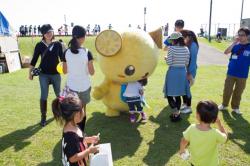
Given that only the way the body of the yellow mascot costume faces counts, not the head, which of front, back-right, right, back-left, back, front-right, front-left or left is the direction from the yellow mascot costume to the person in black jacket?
back-right

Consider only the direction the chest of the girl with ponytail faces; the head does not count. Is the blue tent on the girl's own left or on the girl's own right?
on the girl's own left

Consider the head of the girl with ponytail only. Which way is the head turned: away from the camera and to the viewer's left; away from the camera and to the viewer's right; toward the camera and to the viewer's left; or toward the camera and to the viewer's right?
away from the camera and to the viewer's right

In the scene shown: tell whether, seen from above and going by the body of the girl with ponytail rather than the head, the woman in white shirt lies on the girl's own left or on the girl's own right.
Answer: on the girl's own left

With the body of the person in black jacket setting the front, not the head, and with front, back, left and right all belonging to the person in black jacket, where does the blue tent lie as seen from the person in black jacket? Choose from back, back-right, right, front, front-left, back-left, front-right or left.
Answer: back

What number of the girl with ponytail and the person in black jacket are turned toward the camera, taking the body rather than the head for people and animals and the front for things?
1

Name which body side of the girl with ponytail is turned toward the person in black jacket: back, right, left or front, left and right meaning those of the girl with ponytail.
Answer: left

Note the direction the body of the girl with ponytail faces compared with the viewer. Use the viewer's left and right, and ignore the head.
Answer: facing to the right of the viewer

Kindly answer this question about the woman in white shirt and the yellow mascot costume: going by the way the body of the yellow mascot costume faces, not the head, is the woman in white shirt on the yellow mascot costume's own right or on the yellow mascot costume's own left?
on the yellow mascot costume's own right

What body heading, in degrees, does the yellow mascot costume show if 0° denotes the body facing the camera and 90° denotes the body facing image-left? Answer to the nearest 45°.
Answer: approximately 315°
